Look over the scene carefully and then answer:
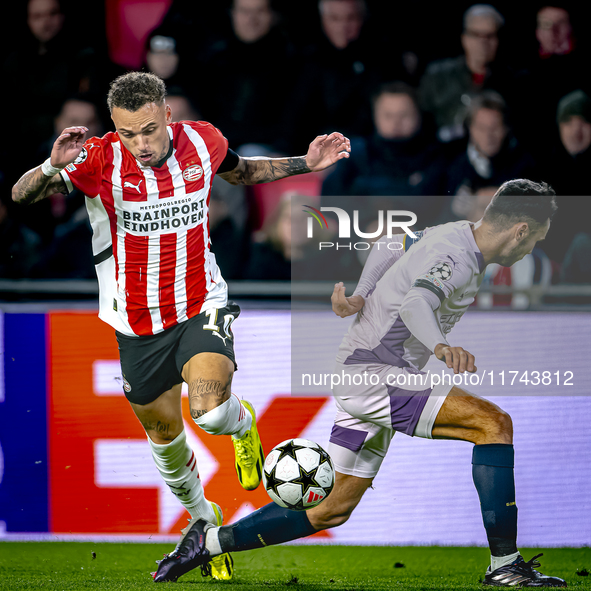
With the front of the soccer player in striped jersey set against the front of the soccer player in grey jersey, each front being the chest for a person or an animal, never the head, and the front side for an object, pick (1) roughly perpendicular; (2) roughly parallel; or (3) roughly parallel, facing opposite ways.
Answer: roughly perpendicular

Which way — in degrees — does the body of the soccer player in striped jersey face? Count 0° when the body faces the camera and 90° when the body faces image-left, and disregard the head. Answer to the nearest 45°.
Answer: approximately 0°

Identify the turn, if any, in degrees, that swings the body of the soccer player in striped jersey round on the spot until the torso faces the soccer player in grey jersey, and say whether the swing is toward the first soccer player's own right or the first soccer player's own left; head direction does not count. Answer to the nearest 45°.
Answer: approximately 90° to the first soccer player's own left
